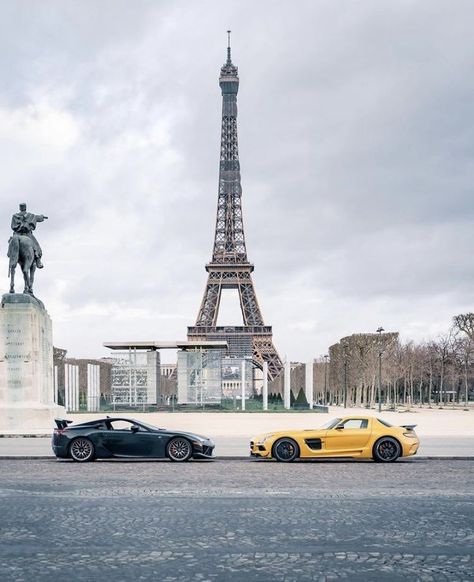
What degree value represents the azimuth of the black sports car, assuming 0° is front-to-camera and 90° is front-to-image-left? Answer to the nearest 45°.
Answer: approximately 270°

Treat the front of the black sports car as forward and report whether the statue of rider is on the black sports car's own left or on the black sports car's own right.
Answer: on the black sports car's own left

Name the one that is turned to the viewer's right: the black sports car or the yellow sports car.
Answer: the black sports car

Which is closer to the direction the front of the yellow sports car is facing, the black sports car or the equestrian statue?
the black sports car

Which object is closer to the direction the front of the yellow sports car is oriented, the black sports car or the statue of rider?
the black sports car

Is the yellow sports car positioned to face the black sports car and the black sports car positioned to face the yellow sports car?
yes

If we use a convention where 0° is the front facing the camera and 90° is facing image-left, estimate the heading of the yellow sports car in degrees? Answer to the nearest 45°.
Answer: approximately 90°

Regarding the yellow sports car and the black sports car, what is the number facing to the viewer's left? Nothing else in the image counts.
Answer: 1

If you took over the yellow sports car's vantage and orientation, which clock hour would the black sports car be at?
The black sports car is roughly at 12 o'clock from the yellow sports car.

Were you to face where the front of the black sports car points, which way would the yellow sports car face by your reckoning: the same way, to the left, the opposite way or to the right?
the opposite way

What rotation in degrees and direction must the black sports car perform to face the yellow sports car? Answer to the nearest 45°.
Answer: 0° — it already faces it
